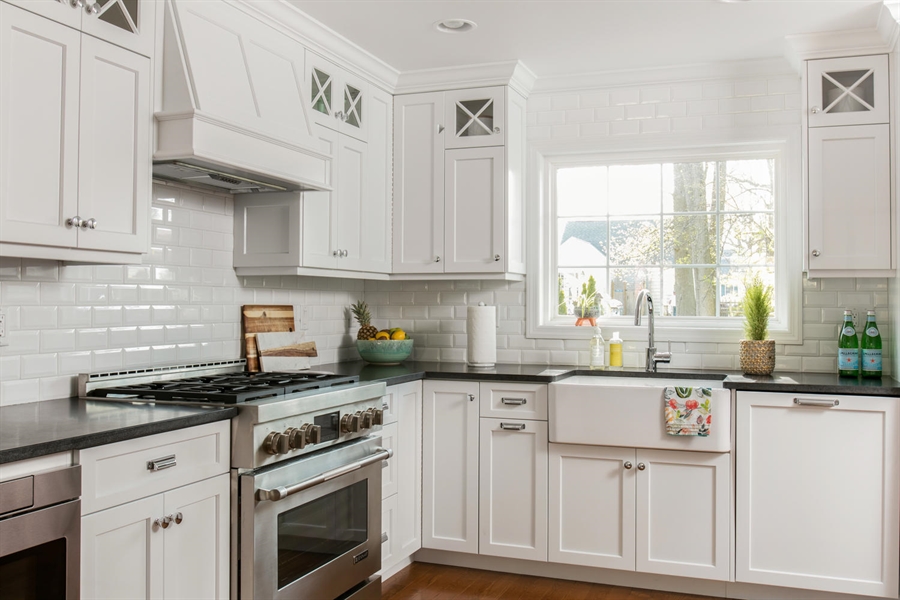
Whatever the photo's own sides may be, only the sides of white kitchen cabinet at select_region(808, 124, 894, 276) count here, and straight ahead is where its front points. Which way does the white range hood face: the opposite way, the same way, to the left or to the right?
to the left

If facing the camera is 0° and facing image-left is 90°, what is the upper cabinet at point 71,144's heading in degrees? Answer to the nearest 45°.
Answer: approximately 315°

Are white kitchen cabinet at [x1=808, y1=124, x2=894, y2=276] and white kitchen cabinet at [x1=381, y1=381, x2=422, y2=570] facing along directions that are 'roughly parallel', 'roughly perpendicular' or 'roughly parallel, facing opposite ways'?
roughly perpendicular

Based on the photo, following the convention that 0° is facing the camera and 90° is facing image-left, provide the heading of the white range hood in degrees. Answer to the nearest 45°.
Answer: approximately 315°

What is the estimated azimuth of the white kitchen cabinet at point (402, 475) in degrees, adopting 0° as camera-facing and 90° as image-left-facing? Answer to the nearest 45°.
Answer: approximately 315°

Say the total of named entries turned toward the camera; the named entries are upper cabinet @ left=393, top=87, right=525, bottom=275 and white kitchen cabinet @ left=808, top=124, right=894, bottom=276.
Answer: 2

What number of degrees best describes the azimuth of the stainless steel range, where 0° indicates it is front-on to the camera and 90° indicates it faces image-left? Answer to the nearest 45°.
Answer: approximately 315°

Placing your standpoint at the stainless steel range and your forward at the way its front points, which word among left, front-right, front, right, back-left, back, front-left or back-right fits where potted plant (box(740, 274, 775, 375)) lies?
front-left

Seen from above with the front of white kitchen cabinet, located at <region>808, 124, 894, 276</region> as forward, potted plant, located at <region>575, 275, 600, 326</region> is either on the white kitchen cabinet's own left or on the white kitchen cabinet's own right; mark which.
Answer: on the white kitchen cabinet's own right

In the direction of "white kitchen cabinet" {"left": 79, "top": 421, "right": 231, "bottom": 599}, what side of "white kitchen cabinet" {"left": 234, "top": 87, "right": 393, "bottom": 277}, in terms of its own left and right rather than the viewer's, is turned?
right

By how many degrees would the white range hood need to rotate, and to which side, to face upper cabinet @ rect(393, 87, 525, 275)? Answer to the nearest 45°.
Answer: approximately 90° to its left
